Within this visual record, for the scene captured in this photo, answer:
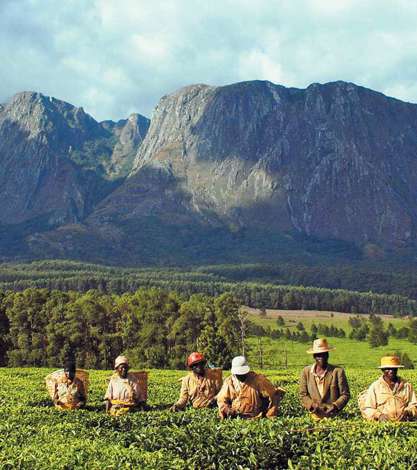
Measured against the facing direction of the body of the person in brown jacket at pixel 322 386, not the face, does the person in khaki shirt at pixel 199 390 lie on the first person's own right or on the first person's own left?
on the first person's own right

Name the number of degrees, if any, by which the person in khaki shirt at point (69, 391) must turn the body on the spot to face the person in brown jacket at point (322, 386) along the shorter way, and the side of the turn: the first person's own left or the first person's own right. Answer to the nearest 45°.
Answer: approximately 45° to the first person's own left

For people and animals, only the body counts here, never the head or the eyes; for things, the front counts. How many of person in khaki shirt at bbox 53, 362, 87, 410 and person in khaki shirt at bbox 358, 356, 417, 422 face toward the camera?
2

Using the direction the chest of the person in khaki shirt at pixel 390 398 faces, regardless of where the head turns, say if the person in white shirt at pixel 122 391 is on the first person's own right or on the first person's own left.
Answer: on the first person's own right

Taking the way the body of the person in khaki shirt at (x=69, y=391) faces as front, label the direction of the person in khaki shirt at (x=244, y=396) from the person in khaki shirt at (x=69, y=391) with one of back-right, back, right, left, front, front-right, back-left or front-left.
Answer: front-left

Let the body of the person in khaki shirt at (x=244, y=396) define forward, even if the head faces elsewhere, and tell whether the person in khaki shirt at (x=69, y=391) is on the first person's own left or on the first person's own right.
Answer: on the first person's own right

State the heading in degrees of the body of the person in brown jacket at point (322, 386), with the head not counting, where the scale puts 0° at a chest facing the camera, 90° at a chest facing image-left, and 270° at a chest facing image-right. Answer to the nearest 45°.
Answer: approximately 0°

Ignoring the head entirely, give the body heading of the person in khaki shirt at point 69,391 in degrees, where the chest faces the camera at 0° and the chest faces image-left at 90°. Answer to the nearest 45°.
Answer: approximately 0°

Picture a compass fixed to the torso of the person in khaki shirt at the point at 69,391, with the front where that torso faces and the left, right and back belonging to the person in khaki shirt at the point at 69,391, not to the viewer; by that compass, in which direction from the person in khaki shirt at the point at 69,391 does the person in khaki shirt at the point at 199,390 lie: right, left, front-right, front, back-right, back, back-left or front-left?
front-left

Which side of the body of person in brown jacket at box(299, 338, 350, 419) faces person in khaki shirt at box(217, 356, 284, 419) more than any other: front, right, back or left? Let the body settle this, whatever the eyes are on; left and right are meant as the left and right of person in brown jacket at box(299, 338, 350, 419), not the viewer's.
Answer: right
